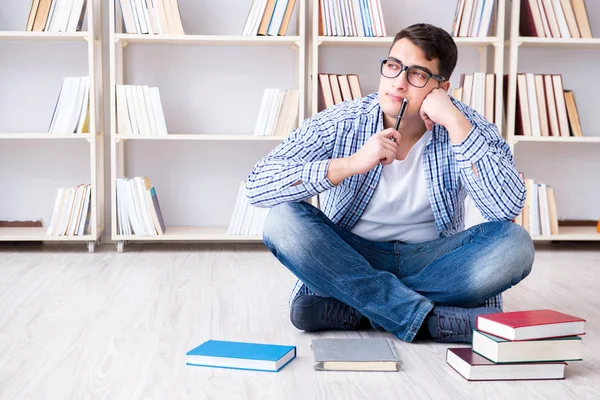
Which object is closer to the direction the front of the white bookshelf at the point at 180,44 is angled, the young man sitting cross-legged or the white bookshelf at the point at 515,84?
the young man sitting cross-legged

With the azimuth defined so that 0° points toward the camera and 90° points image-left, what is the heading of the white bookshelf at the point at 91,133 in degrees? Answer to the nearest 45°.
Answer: approximately 0°

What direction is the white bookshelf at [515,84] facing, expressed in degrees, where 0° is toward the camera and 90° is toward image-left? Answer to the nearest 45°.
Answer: approximately 0°

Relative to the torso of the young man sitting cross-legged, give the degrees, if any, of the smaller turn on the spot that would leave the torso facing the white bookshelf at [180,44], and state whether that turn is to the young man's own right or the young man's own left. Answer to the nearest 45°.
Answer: approximately 135° to the young man's own right

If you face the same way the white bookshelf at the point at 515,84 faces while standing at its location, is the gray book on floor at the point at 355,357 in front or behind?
in front

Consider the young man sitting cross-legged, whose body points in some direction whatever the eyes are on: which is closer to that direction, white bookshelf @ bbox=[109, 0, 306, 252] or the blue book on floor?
the blue book on floor

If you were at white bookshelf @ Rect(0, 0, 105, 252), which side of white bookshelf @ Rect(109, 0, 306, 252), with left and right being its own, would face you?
right
